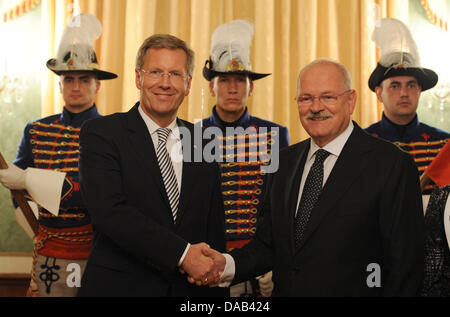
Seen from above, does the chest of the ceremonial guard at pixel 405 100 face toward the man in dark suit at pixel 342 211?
yes

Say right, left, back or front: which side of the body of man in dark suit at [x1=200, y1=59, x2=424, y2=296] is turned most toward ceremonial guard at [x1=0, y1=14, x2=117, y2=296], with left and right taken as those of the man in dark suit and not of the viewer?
right

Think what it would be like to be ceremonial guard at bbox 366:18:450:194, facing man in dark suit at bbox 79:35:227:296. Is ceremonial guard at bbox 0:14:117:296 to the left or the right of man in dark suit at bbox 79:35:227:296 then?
right

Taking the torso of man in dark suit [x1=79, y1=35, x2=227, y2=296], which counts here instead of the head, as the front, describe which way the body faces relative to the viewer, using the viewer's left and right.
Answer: facing the viewer and to the right of the viewer

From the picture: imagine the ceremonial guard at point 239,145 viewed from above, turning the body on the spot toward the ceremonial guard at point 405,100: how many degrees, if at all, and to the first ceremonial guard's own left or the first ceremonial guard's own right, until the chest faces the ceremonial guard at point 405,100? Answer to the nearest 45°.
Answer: approximately 90° to the first ceremonial guard's own left

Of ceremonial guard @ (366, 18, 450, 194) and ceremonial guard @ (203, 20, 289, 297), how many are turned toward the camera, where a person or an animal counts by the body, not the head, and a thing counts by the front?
2

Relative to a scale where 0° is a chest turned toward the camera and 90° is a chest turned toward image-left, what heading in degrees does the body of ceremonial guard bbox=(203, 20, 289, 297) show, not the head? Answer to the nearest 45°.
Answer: approximately 0°

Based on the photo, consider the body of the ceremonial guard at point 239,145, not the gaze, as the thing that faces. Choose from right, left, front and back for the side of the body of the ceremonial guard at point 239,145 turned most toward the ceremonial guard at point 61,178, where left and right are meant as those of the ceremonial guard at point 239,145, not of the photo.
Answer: right

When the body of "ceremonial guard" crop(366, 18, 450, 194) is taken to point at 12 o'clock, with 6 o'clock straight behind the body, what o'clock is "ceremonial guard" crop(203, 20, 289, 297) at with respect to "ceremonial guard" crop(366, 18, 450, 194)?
"ceremonial guard" crop(203, 20, 289, 297) is roughly at 2 o'clock from "ceremonial guard" crop(366, 18, 450, 194).

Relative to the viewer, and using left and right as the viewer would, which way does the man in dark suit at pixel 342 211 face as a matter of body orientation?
facing the viewer and to the left of the viewer

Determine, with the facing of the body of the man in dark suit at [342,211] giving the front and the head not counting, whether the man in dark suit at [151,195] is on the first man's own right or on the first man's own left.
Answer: on the first man's own right
